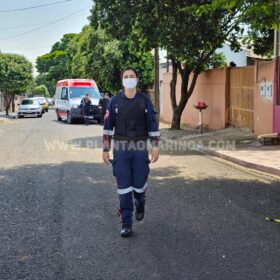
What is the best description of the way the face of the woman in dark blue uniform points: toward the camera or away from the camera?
toward the camera

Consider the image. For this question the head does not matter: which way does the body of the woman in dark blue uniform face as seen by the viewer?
toward the camera

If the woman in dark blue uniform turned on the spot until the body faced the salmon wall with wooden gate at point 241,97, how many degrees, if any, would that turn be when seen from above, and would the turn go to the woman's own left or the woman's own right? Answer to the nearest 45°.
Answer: approximately 180°

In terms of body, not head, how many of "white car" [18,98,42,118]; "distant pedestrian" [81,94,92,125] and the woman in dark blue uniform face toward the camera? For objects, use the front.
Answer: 3

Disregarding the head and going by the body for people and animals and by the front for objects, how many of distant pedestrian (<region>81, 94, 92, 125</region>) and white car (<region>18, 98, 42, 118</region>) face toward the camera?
2

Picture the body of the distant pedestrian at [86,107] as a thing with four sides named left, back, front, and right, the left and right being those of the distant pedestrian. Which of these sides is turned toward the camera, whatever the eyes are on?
front

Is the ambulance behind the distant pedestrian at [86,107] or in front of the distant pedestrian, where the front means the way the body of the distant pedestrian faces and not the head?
behind

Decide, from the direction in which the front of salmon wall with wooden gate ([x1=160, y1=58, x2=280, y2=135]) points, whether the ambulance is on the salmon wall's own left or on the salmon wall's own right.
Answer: on the salmon wall's own right

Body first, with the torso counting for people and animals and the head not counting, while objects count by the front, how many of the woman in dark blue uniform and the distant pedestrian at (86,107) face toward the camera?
2

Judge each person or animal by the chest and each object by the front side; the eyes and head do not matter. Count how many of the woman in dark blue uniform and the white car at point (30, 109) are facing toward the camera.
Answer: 2

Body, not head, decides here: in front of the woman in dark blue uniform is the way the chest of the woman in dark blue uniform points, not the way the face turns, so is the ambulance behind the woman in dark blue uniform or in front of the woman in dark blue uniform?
behind

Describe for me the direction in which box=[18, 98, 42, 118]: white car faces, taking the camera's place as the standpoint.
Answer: facing the viewer
